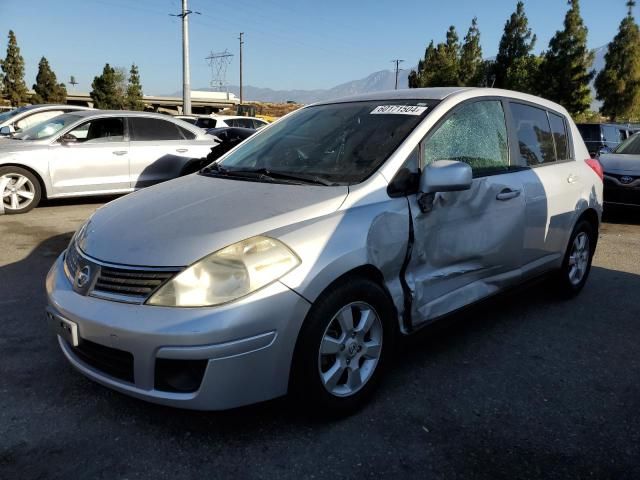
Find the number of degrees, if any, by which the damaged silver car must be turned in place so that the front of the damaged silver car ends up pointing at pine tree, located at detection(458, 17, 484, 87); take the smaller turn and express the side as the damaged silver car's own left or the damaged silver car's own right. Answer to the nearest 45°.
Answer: approximately 135° to the damaged silver car's own right

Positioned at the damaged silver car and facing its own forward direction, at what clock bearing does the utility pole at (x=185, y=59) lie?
The utility pole is roughly at 4 o'clock from the damaged silver car.

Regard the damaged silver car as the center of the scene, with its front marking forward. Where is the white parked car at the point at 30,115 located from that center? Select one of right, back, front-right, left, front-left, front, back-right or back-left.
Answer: right

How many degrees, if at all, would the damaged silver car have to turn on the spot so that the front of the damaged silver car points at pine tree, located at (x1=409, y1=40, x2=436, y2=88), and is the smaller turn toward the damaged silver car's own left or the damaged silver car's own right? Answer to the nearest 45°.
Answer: approximately 135° to the damaged silver car's own right

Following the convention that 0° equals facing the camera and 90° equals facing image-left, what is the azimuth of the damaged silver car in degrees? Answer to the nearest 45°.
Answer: approximately 45°

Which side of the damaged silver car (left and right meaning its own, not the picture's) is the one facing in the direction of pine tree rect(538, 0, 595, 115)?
back

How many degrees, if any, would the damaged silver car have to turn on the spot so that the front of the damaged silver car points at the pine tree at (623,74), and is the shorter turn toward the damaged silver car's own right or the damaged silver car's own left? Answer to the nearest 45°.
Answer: approximately 180°

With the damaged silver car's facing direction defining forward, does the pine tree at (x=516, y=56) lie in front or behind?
behind

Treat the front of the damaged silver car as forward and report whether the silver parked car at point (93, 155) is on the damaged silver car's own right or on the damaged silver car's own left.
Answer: on the damaged silver car's own right
